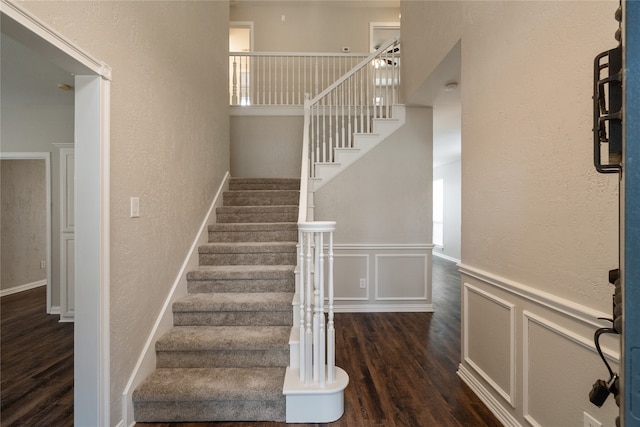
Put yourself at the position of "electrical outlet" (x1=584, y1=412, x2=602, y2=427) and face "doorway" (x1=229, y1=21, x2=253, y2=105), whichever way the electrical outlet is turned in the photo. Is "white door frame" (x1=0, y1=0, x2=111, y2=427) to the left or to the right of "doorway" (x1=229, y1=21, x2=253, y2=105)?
left

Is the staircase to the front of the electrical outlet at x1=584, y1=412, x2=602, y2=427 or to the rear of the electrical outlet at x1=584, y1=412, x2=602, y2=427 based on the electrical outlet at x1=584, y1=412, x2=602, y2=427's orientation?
to the front

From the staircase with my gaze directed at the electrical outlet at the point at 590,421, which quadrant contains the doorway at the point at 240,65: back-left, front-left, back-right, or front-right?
back-left

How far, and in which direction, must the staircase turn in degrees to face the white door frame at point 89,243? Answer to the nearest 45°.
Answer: approximately 45° to its right

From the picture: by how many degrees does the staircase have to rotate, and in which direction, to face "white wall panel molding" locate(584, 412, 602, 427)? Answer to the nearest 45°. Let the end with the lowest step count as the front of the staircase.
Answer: approximately 45° to its left

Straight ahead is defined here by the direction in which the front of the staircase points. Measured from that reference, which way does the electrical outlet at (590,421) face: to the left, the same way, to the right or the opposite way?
to the right

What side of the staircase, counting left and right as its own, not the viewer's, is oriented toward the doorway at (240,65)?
back

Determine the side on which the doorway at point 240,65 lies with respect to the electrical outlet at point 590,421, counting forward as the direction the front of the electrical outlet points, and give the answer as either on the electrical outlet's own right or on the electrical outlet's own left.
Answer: on the electrical outlet's own right

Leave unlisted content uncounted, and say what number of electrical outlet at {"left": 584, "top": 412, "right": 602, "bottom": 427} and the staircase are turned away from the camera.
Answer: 0

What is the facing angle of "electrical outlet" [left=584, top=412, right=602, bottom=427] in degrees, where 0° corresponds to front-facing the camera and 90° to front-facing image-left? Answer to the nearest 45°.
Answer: approximately 45°

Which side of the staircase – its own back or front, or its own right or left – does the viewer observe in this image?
front

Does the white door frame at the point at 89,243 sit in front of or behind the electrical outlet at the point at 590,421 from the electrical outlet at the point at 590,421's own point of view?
in front

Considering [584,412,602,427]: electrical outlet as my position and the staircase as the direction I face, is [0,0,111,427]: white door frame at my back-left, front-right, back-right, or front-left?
front-left
